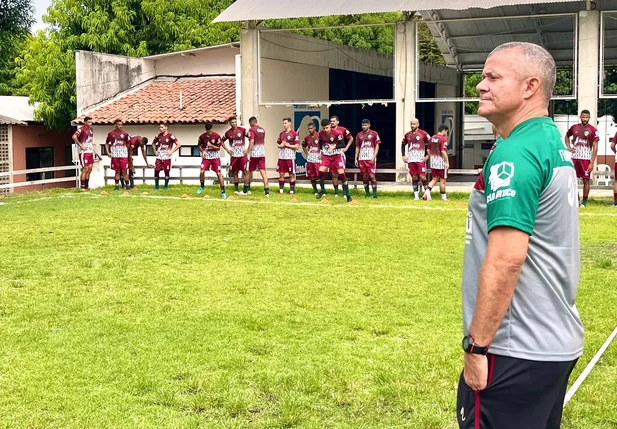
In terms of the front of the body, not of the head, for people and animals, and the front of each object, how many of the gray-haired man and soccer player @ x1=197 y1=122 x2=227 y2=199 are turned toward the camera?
1

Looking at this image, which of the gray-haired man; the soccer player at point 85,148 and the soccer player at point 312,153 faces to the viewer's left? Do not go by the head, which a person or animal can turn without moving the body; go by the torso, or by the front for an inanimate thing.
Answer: the gray-haired man

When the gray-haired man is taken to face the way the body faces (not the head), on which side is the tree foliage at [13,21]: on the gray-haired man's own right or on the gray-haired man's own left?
on the gray-haired man's own right

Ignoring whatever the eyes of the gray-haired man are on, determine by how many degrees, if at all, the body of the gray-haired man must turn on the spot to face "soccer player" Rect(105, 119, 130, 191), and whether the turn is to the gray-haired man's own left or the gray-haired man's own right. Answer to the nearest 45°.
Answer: approximately 45° to the gray-haired man's own right

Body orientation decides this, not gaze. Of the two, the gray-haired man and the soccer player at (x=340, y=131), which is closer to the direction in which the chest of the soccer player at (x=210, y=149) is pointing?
the gray-haired man

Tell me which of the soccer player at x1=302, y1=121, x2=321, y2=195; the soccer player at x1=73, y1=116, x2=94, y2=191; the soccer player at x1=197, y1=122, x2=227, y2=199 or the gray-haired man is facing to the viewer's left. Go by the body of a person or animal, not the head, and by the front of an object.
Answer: the gray-haired man

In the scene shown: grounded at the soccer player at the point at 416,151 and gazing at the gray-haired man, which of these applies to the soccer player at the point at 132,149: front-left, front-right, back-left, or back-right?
back-right

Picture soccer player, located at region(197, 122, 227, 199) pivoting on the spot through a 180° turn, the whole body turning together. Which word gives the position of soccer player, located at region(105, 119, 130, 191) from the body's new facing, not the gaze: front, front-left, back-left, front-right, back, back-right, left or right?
front-left

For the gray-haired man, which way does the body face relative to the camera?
to the viewer's left
